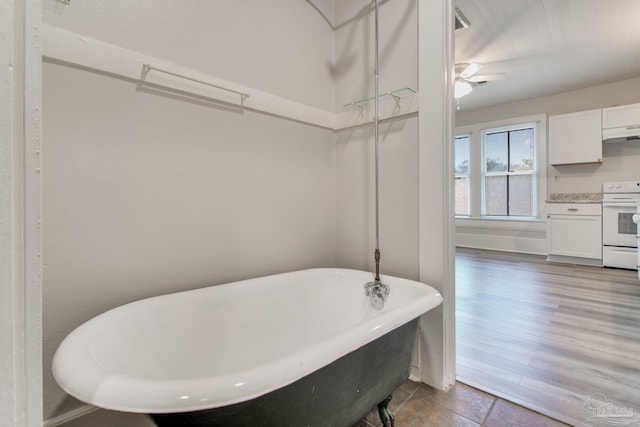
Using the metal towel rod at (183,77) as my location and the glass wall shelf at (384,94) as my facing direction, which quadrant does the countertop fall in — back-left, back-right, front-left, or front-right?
front-left

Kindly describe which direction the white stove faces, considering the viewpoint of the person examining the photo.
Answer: facing the viewer

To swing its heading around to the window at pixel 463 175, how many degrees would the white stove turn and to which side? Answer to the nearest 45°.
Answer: approximately 90° to its right

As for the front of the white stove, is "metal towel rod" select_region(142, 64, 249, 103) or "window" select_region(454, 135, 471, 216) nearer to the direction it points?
the metal towel rod

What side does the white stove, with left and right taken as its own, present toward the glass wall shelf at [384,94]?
front

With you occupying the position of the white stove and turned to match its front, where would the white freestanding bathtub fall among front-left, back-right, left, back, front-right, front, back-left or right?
front

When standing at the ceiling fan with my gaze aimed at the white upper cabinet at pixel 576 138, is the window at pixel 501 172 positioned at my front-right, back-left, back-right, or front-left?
front-left

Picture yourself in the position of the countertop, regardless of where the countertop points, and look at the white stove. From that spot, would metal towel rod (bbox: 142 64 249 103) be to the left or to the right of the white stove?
right

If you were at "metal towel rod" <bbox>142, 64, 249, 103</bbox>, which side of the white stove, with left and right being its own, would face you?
front

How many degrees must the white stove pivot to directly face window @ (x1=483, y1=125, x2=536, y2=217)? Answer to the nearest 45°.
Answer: approximately 135° to its right

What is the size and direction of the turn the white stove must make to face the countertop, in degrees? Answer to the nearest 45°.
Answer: approximately 135° to its right
